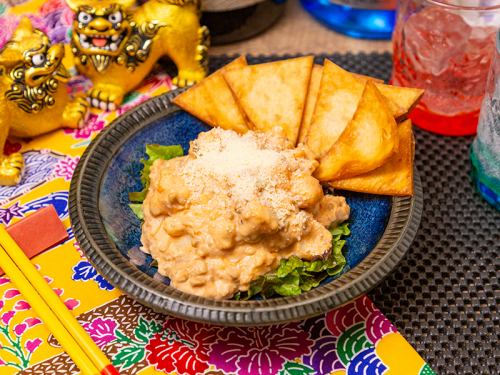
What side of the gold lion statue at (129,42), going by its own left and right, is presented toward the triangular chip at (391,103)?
left

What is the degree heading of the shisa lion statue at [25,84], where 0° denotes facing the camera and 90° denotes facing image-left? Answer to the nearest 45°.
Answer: approximately 270°

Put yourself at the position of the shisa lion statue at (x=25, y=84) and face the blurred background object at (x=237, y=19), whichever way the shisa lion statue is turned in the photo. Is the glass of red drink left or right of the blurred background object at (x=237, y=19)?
right

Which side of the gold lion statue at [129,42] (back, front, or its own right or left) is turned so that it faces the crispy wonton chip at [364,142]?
left

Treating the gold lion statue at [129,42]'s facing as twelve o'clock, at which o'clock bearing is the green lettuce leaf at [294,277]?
The green lettuce leaf is roughly at 10 o'clock from the gold lion statue.

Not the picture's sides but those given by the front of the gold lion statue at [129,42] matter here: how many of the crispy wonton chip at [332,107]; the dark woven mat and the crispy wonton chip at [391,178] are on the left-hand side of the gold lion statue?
3

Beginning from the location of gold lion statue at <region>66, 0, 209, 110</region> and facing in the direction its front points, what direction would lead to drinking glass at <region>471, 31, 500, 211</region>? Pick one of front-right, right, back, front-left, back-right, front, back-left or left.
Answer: left
